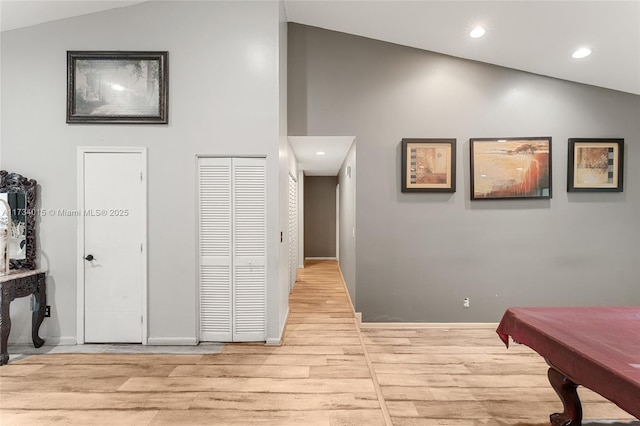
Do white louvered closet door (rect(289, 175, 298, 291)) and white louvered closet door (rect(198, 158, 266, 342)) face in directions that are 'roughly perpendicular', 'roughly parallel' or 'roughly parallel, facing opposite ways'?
roughly perpendicular

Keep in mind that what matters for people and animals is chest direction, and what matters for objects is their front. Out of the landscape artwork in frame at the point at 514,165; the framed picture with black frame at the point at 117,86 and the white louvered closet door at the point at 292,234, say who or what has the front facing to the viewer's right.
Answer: the white louvered closet door

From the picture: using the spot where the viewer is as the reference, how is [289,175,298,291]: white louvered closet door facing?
facing to the right of the viewer

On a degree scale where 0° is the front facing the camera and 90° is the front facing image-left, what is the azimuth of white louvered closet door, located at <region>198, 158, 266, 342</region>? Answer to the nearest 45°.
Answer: approximately 0°

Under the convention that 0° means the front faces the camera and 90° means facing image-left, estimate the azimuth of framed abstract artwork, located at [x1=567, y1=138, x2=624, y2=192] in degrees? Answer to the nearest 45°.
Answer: approximately 0°

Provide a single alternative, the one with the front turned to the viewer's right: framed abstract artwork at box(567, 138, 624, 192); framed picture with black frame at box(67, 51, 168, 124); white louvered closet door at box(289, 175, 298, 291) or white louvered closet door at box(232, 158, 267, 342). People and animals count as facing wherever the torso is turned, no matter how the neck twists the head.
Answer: white louvered closet door at box(289, 175, 298, 291)

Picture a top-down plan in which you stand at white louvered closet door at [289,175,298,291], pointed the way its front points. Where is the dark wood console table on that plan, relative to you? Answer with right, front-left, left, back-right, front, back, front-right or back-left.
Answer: back-right

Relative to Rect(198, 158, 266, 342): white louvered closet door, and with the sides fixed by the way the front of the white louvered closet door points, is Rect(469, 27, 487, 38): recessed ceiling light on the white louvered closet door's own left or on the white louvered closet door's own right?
on the white louvered closet door's own left
